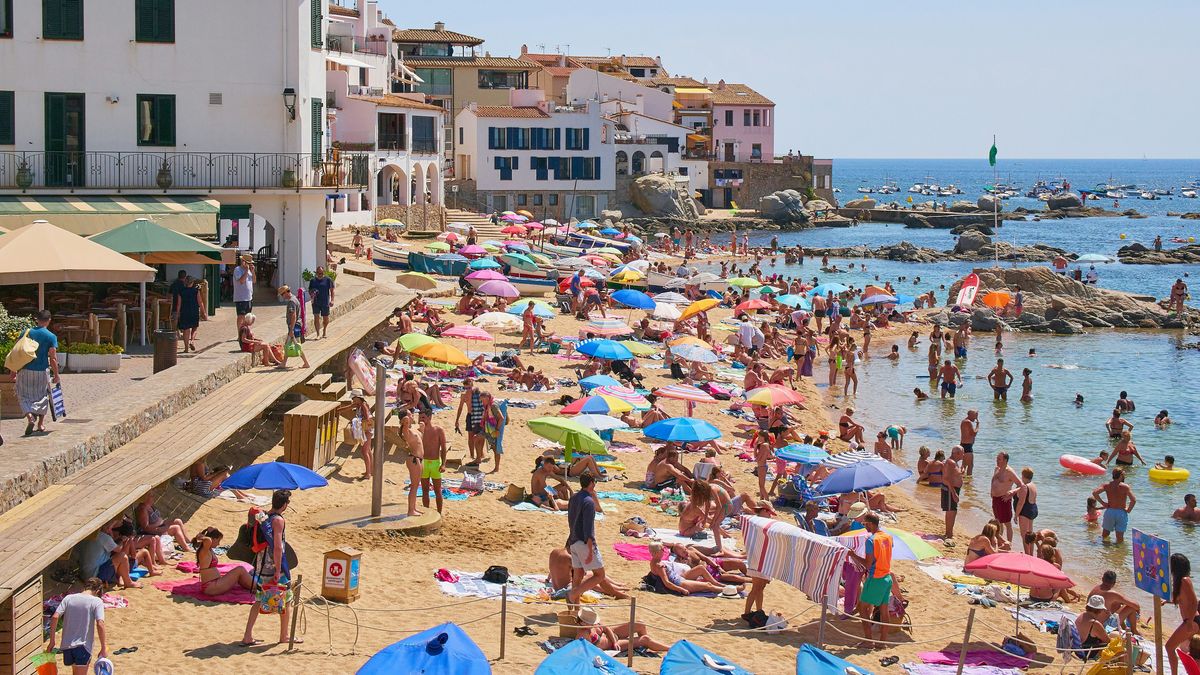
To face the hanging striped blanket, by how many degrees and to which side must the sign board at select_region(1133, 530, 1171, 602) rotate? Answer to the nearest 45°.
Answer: approximately 45° to its right

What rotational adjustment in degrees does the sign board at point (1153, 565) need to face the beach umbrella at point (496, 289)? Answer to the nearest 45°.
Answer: approximately 90° to its right

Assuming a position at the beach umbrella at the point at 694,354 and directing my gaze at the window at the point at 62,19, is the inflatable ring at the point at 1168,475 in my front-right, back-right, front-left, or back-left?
back-left

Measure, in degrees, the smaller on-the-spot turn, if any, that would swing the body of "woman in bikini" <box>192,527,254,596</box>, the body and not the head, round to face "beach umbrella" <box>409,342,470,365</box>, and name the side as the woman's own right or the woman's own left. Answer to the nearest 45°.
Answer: approximately 90° to the woman's own left

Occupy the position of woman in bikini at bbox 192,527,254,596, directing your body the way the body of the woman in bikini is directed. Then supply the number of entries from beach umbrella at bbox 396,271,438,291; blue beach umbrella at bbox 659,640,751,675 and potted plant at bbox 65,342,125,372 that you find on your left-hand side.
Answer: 2

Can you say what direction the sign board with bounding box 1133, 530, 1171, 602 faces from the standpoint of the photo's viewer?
facing the viewer and to the left of the viewer

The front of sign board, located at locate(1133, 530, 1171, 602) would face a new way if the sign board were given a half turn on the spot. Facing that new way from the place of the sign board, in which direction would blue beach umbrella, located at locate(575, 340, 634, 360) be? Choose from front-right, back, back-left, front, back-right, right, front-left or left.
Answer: left
